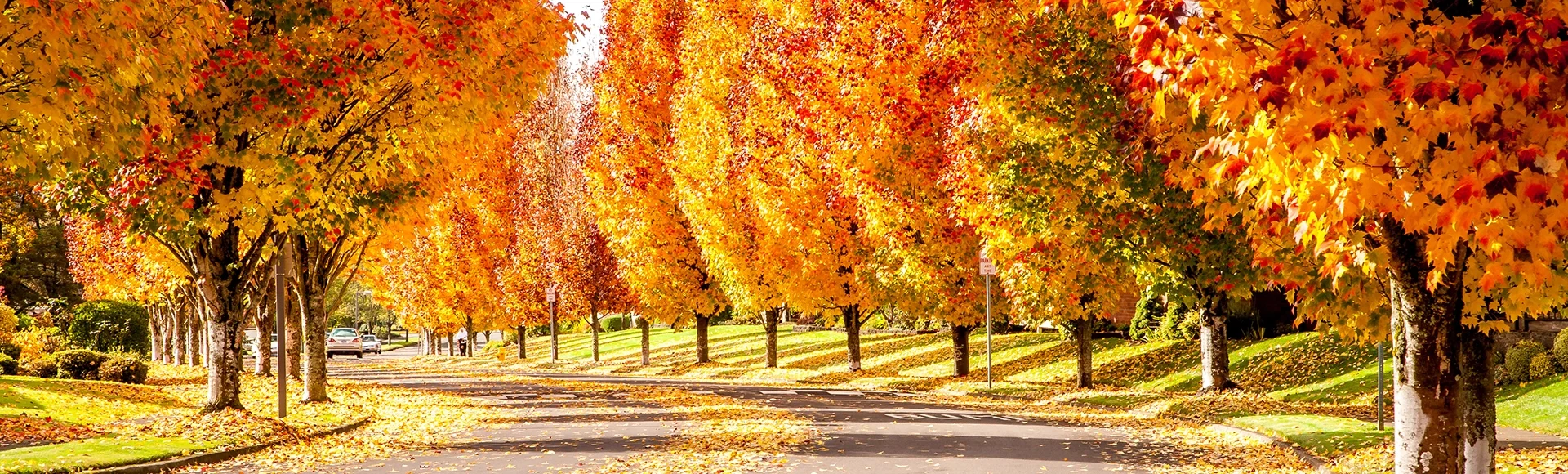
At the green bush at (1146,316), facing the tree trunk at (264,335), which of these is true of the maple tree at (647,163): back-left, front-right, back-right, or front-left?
front-right

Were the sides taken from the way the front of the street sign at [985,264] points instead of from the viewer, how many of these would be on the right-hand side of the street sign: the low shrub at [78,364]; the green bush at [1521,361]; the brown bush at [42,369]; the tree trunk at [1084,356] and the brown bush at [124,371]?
3

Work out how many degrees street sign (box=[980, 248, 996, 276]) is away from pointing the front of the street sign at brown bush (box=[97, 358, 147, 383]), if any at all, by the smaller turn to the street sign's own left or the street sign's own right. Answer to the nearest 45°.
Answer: approximately 90° to the street sign's own right

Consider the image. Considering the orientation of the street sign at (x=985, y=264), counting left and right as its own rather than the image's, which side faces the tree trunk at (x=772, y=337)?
back

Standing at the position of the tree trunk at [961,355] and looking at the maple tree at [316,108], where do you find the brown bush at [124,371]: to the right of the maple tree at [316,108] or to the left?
right

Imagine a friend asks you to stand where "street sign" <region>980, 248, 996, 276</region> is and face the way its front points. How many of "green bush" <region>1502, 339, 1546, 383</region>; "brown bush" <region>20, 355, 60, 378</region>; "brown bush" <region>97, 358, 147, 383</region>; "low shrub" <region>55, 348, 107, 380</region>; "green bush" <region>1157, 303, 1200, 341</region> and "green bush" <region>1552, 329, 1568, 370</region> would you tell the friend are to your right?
3

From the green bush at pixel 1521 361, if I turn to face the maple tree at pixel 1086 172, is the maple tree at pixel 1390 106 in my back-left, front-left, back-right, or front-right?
front-left

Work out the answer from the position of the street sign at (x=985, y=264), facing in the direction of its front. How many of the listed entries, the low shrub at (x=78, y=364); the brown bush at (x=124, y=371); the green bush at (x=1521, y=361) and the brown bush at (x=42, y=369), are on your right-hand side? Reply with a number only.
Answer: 3

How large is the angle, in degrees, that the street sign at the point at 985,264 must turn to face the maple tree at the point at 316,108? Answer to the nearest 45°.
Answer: approximately 45° to its right

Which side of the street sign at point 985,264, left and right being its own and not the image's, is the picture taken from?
front

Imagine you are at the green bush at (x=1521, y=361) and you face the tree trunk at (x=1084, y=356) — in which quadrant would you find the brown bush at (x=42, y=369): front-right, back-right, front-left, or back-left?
front-left

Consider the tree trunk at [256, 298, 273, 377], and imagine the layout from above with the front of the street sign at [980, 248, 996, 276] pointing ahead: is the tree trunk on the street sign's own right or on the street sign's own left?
on the street sign's own right

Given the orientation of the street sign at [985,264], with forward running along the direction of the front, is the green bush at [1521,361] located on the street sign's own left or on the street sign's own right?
on the street sign's own left

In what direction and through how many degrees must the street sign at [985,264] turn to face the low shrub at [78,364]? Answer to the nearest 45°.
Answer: approximately 90° to its right

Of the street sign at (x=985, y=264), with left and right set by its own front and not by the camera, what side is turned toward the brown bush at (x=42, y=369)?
right

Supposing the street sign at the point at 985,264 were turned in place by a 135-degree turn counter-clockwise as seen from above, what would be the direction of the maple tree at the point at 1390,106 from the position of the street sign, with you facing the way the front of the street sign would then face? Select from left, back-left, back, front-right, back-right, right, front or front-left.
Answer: back-right
